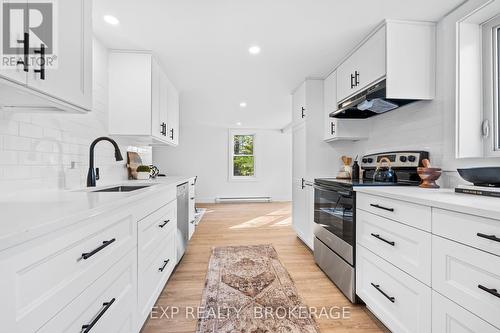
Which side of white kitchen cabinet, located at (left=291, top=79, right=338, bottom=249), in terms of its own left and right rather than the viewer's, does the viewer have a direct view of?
left

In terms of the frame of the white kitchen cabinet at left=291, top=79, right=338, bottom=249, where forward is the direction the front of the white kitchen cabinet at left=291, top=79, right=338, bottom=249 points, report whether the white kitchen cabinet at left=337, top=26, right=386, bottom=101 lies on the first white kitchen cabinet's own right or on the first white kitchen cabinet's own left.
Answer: on the first white kitchen cabinet's own left

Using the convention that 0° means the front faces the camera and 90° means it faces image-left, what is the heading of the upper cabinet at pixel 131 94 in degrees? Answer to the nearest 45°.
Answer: approximately 270°

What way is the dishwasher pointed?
to the viewer's right

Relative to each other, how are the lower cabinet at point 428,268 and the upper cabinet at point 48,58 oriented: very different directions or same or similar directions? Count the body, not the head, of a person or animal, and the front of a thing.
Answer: very different directions
